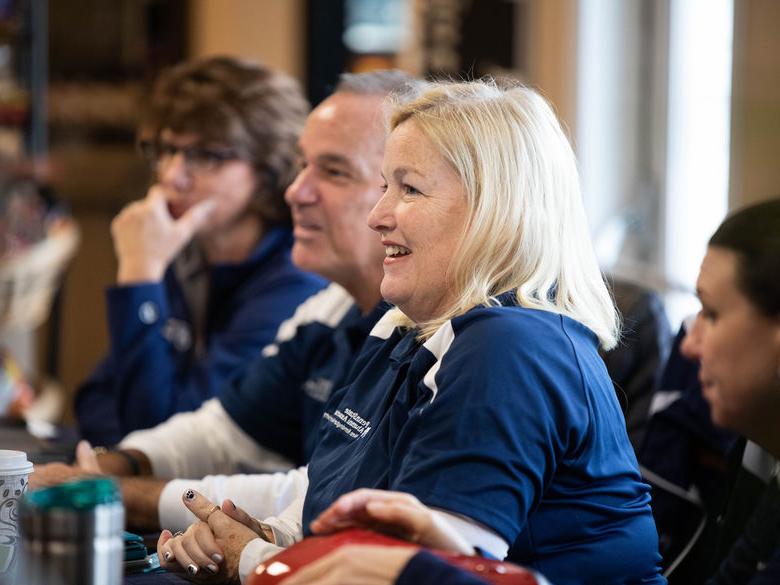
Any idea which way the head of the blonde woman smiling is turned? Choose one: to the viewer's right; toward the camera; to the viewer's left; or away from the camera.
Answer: to the viewer's left

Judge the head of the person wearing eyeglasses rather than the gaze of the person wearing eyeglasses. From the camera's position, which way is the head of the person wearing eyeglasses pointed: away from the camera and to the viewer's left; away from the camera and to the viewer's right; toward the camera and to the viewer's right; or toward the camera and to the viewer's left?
toward the camera and to the viewer's left

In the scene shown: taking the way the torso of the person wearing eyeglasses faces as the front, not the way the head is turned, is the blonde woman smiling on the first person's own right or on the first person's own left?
on the first person's own left

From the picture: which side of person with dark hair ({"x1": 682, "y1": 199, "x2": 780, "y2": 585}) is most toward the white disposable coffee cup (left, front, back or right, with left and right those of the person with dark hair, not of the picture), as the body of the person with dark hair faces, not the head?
front

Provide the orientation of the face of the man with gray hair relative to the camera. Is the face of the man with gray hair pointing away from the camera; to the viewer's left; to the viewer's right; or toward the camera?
to the viewer's left

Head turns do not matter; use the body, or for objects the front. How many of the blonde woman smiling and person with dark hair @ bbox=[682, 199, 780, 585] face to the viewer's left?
2

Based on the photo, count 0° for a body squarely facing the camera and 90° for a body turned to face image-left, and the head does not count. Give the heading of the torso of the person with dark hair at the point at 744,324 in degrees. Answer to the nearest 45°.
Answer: approximately 90°

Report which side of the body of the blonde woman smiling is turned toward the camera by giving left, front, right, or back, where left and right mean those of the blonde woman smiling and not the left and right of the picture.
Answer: left

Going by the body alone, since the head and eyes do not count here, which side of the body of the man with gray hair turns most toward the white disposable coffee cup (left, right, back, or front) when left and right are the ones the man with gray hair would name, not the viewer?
front
